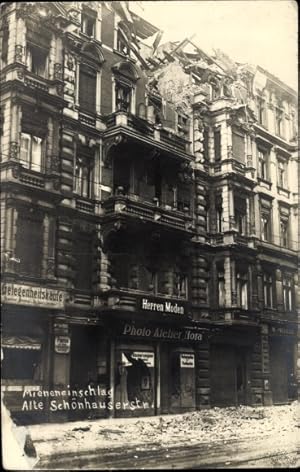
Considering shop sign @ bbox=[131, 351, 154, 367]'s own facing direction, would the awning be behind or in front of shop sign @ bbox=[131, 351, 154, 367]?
in front
